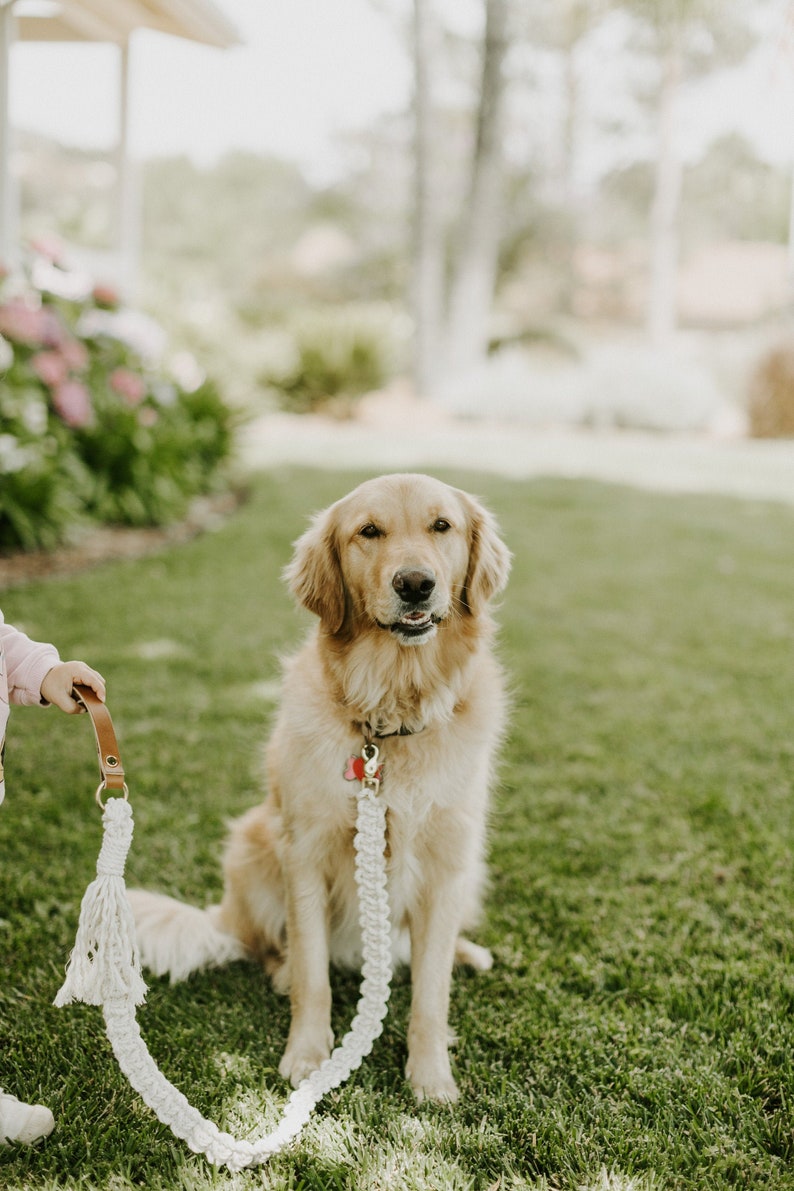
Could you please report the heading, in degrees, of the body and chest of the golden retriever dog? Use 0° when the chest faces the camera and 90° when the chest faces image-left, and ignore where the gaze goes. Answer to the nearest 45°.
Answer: approximately 0°

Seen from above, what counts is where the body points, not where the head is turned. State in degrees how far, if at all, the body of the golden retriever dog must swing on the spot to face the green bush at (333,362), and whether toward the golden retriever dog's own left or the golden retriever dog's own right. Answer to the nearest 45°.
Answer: approximately 180°

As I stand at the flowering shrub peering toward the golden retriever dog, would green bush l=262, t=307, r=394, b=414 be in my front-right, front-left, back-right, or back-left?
back-left

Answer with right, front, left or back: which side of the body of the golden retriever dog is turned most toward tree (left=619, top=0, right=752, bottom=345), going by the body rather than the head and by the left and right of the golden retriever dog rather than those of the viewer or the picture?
back

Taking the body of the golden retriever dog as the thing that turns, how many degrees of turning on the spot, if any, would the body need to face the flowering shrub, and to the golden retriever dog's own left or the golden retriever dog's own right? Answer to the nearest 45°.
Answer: approximately 180°
